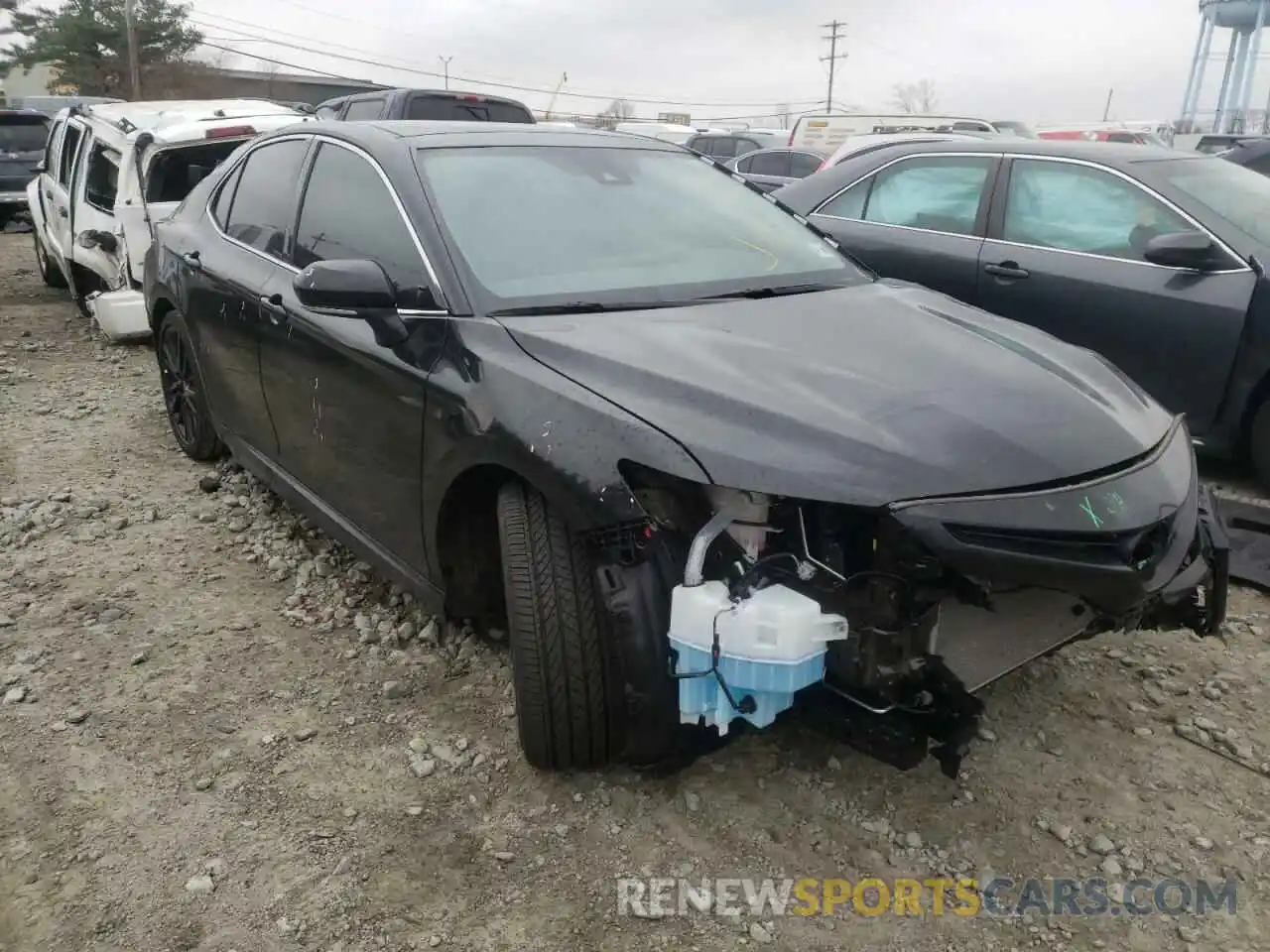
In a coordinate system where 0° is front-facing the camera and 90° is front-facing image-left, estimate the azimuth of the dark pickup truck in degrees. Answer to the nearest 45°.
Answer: approximately 135°

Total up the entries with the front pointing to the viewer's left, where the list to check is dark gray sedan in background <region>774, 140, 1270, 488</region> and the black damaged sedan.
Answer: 0

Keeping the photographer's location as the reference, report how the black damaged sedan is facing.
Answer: facing the viewer and to the right of the viewer

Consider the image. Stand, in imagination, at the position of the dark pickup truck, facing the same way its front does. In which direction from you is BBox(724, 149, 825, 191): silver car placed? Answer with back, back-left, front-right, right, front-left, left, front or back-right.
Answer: right

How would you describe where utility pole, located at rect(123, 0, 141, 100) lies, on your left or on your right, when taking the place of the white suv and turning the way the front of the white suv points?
on your right

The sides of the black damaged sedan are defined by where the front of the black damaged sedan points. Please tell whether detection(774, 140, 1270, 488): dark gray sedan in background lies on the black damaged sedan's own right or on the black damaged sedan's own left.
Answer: on the black damaged sedan's own left

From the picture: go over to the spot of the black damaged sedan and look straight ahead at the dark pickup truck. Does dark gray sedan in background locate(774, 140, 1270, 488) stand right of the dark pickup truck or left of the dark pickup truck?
right

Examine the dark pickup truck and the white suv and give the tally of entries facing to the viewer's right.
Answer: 0

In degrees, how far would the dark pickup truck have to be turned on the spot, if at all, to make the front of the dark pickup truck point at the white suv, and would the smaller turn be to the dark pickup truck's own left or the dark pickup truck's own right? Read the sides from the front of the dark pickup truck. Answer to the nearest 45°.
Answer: approximately 90° to the dark pickup truck's own left
